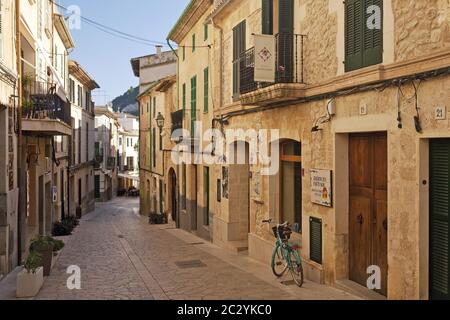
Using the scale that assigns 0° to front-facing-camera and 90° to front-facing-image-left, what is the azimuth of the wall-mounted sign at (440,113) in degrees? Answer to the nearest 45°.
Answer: approximately 45°

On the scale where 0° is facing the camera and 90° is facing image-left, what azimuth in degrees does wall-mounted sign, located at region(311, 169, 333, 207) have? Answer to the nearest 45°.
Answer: approximately 45°

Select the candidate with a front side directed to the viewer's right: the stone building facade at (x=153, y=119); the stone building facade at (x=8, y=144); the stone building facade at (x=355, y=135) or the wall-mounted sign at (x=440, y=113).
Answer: the stone building facade at (x=8, y=144)

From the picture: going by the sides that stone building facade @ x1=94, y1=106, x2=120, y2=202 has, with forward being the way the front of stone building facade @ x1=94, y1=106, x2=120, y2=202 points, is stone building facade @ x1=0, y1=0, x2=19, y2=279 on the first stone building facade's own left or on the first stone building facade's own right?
on the first stone building facade's own right

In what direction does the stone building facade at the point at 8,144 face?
to the viewer's right

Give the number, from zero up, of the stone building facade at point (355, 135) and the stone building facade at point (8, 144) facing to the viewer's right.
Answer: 1
